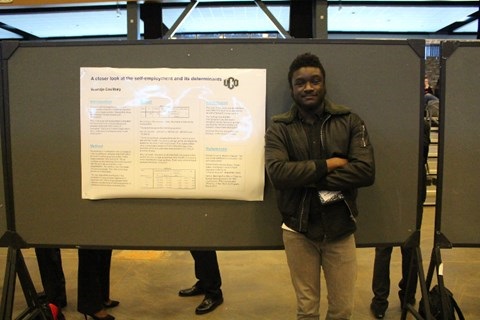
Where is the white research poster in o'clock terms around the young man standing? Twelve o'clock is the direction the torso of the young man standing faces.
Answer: The white research poster is roughly at 3 o'clock from the young man standing.

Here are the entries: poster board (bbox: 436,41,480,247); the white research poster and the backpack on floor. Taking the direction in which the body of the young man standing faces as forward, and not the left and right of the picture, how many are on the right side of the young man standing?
1

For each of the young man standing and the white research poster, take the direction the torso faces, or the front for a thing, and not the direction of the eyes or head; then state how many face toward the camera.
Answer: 2

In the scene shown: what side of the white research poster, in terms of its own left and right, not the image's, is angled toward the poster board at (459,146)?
left

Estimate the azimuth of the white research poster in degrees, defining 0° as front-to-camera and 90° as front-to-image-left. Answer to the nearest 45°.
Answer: approximately 0°

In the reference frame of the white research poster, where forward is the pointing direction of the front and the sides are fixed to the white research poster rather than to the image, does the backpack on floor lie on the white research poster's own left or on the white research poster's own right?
on the white research poster's own left

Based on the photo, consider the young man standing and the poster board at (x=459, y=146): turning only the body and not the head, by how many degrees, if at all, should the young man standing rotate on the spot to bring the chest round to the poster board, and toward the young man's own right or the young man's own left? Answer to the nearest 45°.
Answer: approximately 135° to the young man's own left

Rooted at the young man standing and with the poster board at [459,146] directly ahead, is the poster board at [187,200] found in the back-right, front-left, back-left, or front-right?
back-left
